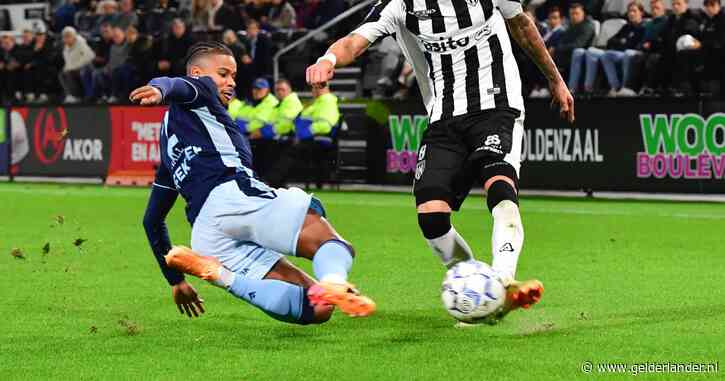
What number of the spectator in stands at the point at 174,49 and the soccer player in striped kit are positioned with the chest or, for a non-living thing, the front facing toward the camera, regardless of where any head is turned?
2

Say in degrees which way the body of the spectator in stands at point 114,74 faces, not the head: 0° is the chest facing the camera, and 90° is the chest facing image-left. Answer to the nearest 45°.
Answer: approximately 45°

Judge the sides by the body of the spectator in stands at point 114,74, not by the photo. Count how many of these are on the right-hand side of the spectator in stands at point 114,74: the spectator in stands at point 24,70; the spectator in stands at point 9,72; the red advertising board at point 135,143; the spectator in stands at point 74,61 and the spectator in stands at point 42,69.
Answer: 4

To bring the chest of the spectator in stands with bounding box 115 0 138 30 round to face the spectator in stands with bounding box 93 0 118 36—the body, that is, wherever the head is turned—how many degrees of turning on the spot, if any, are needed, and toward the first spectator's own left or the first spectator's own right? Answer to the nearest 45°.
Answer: approximately 135° to the first spectator's own right

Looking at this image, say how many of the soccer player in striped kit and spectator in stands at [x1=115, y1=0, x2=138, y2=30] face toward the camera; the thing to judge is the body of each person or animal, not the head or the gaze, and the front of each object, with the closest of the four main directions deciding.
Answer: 2

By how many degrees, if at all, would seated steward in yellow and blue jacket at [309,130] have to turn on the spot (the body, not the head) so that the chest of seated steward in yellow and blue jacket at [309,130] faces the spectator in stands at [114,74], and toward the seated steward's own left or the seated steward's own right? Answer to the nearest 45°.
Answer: approximately 90° to the seated steward's own right

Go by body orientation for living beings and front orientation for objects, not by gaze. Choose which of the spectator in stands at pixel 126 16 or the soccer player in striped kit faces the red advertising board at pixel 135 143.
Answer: the spectator in stands

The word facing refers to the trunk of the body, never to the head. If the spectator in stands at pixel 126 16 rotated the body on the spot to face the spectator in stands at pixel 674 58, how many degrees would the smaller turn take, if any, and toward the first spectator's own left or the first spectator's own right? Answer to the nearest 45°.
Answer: approximately 45° to the first spectator's own left
